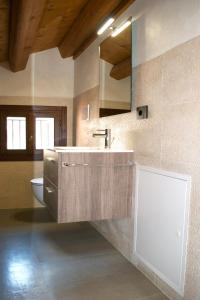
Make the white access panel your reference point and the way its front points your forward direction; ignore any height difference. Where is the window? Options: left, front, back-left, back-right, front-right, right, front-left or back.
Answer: right

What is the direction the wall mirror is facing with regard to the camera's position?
facing the viewer and to the left of the viewer

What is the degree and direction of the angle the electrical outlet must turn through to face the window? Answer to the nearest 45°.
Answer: approximately 90° to its right

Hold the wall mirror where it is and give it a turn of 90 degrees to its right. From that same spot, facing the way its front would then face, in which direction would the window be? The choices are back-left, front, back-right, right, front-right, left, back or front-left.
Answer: front

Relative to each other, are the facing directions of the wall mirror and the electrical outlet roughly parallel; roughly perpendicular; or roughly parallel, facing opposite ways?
roughly parallel

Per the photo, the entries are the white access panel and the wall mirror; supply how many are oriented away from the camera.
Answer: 0

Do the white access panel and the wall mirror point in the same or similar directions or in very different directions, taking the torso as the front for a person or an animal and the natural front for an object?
same or similar directions

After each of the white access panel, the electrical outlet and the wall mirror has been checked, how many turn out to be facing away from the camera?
0

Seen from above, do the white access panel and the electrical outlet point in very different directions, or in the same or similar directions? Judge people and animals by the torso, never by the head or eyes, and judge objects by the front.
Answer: same or similar directions
